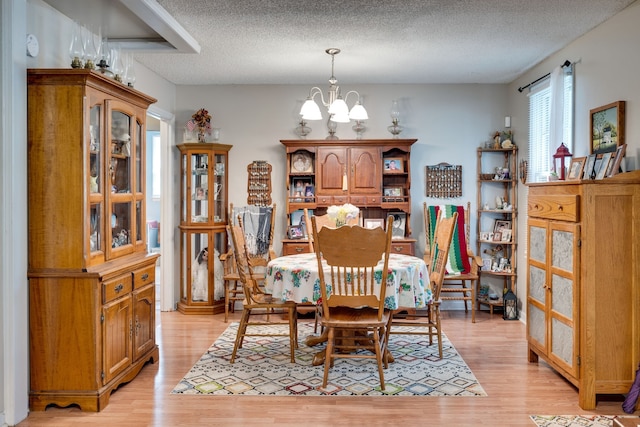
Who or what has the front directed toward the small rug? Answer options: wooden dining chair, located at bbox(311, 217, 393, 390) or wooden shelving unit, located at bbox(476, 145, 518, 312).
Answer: the wooden shelving unit

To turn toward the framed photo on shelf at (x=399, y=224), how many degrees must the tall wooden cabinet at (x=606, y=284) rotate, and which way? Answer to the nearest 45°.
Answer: approximately 90° to its right

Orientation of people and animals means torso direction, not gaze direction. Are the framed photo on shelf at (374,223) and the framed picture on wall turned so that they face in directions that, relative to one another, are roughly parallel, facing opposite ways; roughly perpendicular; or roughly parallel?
roughly perpendicular

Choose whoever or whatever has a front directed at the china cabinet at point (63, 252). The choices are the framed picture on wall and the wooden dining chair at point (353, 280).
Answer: the framed picture on wall

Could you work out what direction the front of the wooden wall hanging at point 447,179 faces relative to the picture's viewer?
facing the viewer

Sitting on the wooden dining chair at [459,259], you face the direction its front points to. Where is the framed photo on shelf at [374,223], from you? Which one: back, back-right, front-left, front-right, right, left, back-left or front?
right

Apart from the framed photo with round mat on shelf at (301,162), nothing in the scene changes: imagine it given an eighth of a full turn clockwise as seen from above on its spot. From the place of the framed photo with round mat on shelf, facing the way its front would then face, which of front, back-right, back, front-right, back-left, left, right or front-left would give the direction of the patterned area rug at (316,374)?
front-left

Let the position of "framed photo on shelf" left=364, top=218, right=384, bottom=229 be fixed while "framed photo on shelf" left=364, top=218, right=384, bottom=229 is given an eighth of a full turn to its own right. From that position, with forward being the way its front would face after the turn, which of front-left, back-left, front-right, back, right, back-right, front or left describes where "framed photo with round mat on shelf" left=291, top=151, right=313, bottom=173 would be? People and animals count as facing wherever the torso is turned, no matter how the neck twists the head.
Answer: front-right

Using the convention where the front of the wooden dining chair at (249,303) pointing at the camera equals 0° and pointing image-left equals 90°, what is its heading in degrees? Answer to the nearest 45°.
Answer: approximately 270°

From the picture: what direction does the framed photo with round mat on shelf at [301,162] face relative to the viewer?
toward the camera

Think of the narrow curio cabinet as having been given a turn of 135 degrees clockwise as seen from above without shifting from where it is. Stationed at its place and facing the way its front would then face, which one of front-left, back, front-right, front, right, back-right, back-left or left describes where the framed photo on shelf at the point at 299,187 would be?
back-right

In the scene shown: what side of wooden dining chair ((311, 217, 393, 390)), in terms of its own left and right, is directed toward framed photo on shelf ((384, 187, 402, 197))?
front

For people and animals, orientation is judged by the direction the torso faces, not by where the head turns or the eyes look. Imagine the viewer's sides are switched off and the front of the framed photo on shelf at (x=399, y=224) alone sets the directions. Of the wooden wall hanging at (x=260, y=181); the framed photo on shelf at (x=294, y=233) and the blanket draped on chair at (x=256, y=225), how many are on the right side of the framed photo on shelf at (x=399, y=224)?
3

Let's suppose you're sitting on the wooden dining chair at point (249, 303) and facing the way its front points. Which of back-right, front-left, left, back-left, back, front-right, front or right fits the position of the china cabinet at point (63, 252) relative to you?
back-right

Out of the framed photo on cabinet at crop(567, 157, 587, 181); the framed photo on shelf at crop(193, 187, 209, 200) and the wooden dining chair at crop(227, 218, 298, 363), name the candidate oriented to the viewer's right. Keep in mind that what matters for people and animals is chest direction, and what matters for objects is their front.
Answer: the wooden dining chair

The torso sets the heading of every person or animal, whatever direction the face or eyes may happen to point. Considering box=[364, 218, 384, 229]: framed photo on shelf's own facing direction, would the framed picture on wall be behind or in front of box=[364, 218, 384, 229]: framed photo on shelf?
in front

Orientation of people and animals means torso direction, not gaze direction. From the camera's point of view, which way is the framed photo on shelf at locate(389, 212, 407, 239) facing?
toward the camera

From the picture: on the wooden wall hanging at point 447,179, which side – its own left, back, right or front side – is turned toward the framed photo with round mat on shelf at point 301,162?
right

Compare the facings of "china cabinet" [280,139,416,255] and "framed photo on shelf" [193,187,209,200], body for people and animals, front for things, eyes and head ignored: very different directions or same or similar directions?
same or similar directions
